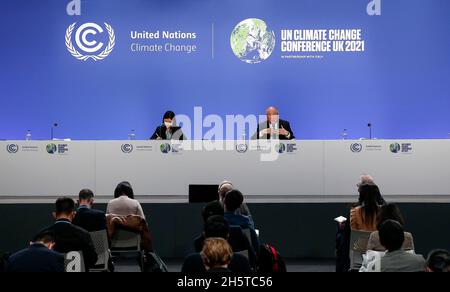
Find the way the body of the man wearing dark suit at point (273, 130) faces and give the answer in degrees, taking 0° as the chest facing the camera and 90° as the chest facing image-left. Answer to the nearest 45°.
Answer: approximately 0°

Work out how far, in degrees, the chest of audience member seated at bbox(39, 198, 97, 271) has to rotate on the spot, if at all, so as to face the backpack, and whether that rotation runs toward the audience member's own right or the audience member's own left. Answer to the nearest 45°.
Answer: approximately 90° to the audience member's own right

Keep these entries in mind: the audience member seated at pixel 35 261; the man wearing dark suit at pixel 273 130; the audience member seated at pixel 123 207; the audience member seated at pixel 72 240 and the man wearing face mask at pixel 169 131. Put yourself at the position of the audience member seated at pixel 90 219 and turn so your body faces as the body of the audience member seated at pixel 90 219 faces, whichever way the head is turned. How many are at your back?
2

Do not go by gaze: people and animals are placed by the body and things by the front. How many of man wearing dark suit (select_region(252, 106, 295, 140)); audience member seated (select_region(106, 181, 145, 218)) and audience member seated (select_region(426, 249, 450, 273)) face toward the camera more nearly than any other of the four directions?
1

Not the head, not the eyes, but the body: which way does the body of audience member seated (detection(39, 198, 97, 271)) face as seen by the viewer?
away from the camera

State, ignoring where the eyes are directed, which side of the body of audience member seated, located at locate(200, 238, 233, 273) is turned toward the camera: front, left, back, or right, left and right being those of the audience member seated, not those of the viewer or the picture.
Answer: back

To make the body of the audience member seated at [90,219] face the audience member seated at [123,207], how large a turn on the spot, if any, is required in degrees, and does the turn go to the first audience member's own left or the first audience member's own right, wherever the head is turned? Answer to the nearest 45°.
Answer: approximately 45° to the first audience member's own right

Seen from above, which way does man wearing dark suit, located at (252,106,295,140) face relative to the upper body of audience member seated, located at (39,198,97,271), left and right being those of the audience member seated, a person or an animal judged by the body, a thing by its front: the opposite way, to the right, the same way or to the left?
the opposite way

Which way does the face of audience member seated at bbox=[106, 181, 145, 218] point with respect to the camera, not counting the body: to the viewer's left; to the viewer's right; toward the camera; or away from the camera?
away from the camera

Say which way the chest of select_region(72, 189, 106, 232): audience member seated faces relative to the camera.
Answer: away from the camera

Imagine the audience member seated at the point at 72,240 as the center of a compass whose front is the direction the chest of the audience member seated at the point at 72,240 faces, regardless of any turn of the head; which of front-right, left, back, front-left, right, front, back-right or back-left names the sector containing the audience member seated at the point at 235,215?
right

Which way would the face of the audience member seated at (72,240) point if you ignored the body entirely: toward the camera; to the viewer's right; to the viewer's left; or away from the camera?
away from the camera

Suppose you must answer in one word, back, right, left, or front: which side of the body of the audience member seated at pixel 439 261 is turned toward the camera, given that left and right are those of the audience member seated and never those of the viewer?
back

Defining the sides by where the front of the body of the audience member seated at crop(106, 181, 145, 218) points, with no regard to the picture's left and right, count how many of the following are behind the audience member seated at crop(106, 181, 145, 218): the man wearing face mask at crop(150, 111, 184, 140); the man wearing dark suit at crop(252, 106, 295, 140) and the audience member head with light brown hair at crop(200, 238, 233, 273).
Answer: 1

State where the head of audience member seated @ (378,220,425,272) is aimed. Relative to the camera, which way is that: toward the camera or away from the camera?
away from the camera

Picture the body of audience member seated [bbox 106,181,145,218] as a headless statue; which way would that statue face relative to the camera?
away from the camera

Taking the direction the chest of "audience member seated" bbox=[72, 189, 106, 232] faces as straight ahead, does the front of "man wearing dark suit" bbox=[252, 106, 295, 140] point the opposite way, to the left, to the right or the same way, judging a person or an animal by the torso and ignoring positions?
the opposite way
